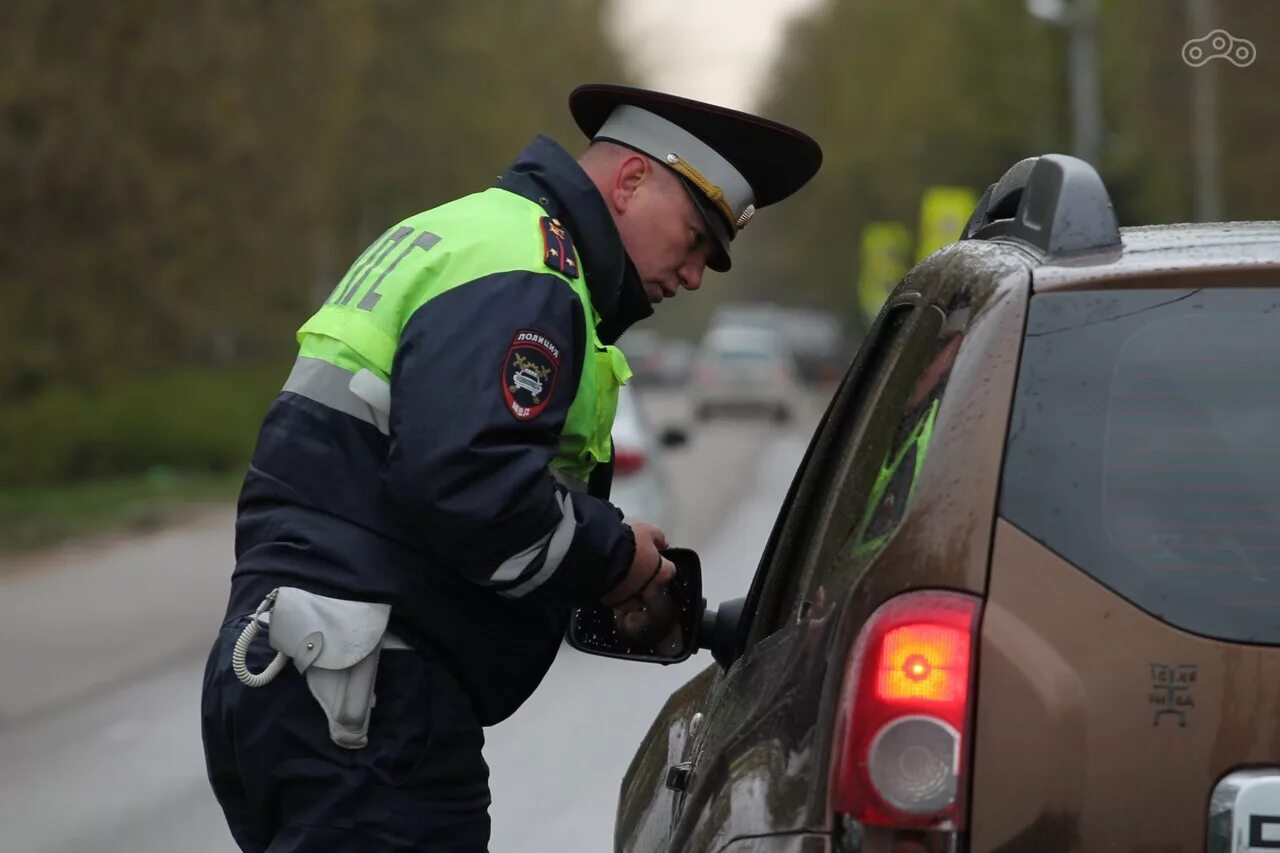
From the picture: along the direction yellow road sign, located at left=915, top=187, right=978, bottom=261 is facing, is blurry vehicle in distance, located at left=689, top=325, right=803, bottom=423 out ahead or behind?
behind

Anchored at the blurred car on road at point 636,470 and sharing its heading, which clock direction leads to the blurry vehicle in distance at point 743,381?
The blurry vehicle in distance is roughly at 12 o'clock from the blurred car on road.

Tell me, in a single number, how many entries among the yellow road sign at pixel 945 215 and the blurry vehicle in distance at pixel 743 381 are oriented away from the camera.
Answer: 1

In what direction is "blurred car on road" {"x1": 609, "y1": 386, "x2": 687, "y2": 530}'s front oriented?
away from the camera

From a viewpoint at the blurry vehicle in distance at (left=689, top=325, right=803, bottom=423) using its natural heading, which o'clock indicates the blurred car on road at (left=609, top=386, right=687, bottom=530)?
The blurred car on road is roughly at 6 o'clock from the blurry vehicle in distance.

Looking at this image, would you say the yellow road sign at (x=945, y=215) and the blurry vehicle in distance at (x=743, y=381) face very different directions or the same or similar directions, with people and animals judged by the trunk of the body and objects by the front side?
very different directions

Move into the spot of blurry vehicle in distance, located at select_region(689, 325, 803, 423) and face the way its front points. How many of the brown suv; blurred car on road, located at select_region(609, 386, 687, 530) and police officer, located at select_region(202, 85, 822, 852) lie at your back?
3

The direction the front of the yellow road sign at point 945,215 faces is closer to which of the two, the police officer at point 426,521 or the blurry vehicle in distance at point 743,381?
the police officer

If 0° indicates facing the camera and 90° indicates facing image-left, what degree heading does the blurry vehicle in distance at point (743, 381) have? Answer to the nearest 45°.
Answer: approximately 180°

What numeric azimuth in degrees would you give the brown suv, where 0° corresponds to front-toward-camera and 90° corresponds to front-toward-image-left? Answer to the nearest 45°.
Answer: approximately 135°

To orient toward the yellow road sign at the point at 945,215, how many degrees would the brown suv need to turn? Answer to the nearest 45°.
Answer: approximately 45° to its right

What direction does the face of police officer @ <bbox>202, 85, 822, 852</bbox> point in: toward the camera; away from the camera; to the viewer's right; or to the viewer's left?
to the viewer's right

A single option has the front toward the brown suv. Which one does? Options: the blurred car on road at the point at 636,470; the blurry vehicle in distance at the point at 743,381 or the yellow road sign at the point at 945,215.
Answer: the yellow road sign

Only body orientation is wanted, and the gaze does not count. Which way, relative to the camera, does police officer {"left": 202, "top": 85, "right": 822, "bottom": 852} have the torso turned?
to the viewer's right

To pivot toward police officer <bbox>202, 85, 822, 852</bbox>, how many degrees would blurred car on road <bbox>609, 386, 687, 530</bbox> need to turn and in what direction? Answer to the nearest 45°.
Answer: approximately 180°
